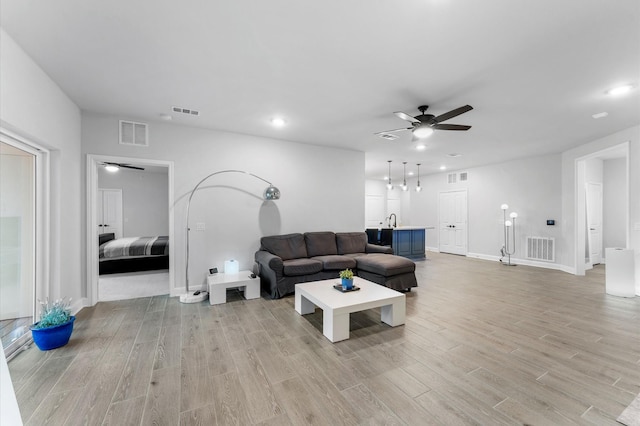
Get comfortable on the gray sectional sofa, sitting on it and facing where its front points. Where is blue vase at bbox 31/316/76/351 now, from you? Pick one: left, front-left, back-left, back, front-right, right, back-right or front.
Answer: right

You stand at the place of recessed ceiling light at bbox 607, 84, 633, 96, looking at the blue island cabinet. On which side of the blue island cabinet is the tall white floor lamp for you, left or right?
right

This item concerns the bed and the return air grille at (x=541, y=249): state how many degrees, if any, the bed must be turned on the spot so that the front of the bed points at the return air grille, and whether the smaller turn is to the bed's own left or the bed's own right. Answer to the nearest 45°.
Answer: approximately 45° to the bed's own right

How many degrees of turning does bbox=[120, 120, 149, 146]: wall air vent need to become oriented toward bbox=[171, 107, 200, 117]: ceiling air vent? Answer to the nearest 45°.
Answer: approximately 45° to its left

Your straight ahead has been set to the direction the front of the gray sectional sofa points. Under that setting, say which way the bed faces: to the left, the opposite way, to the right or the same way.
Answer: to the left

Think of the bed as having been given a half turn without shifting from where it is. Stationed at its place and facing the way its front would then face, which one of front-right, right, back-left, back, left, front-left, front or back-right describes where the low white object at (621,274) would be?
back-left

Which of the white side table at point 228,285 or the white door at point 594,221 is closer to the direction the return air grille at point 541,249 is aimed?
the white side table

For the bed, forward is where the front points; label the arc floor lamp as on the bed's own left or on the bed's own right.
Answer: on the bed's own right

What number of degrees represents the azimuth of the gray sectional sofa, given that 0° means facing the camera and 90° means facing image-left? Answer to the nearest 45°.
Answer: approximately 315°

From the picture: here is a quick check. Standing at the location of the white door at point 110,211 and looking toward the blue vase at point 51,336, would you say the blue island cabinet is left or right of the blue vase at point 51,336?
left

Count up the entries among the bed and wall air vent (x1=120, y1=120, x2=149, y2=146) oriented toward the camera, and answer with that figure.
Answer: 1

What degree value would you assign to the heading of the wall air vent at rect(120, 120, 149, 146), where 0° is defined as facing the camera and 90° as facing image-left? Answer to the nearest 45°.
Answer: approximately 0°

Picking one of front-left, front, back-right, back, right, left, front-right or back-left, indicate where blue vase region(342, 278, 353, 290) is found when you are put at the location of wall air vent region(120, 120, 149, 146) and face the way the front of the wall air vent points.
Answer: front-left

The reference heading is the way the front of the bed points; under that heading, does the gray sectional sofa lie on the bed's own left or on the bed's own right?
on the bed's own right

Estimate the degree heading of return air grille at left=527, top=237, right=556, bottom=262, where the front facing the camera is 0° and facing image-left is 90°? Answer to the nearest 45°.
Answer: approximately 45°

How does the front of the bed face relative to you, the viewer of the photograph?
facing to the right of the viewer
